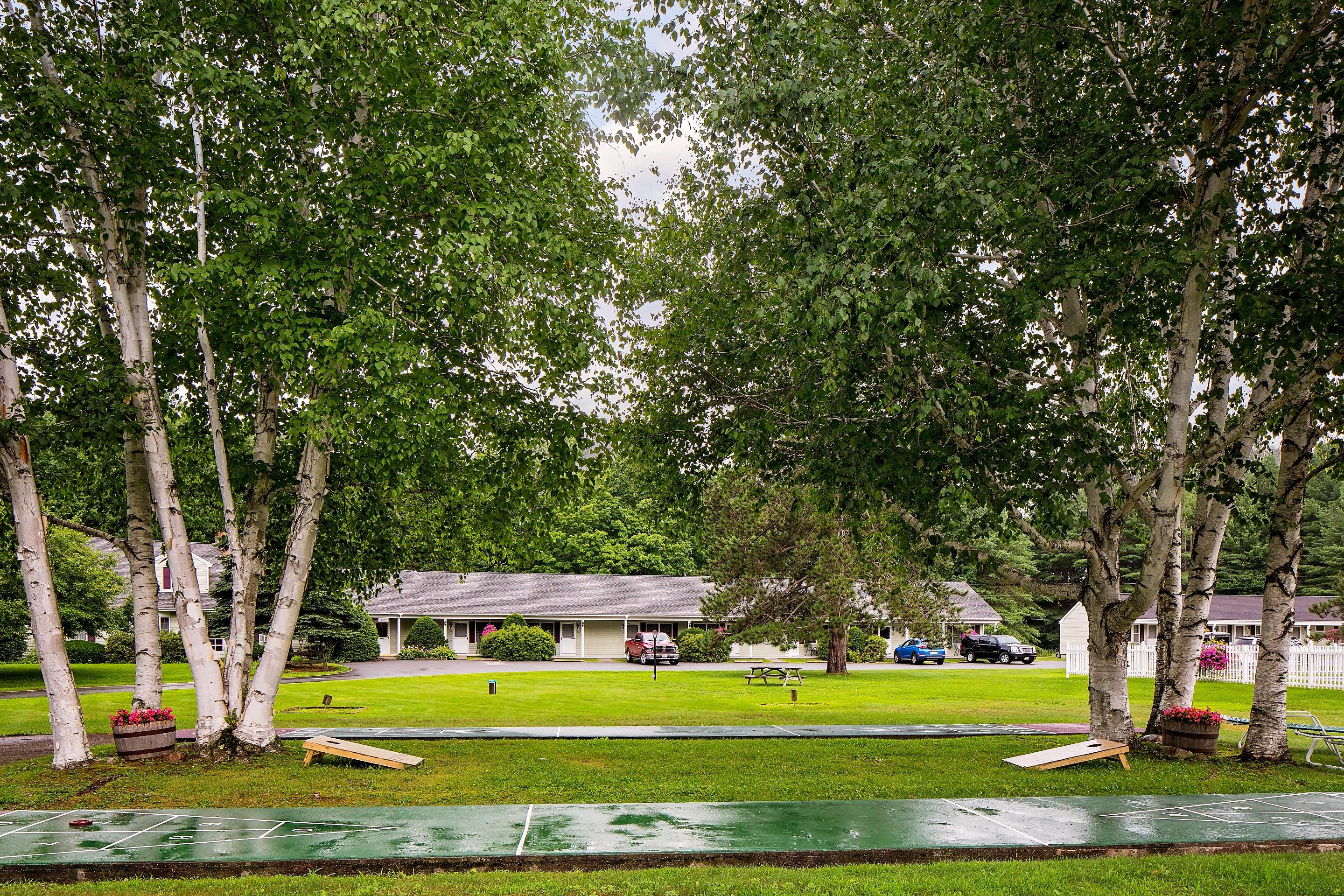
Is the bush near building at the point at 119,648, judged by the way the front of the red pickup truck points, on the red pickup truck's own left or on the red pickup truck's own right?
on the red pickup truck's own right

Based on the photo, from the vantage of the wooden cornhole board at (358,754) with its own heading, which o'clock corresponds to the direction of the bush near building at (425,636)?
The bush near building is roughly at 9 o'clock from the wooden cornhole board.

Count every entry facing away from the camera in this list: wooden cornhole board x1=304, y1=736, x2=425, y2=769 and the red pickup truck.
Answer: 0

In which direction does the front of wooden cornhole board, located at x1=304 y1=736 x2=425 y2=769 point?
to the viewer's right

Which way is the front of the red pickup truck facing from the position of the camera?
facing the viewer and to the right of the viewer
